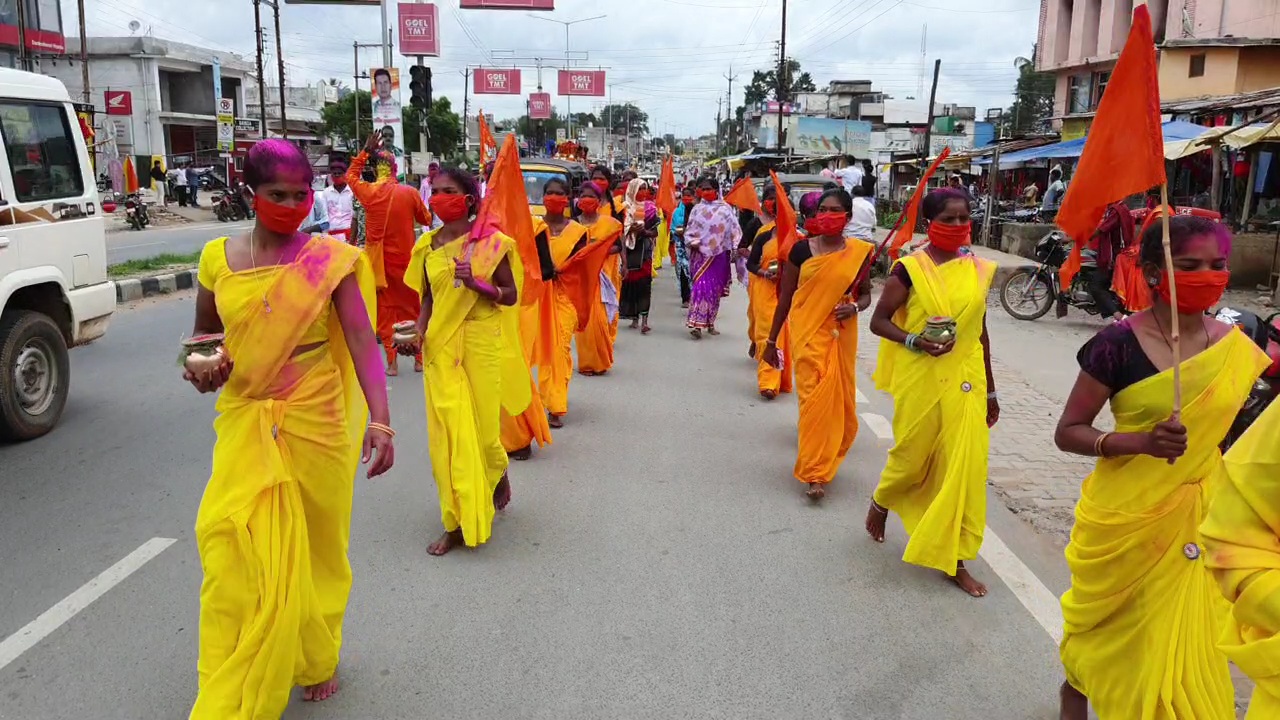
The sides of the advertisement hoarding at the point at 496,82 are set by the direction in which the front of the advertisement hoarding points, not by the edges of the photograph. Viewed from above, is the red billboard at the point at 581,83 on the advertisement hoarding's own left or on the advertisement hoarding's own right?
on the advertisement hoarding's own left

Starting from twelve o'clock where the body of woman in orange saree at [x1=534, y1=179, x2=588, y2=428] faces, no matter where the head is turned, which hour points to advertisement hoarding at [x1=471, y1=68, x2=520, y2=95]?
The advertisement hoarding is roughly at 6 o'clock from the woman in orange saree.

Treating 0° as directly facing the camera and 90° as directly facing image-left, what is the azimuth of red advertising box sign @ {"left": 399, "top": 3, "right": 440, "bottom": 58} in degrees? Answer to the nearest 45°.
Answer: approximately 0°

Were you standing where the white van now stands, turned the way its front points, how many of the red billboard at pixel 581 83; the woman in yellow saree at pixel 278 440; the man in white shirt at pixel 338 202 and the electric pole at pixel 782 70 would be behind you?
3

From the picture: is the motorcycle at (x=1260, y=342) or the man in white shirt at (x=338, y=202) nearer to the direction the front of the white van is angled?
the motorcycle

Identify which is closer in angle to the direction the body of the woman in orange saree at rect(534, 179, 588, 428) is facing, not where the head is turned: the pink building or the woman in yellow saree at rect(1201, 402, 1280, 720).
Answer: the woman in yellow saree
